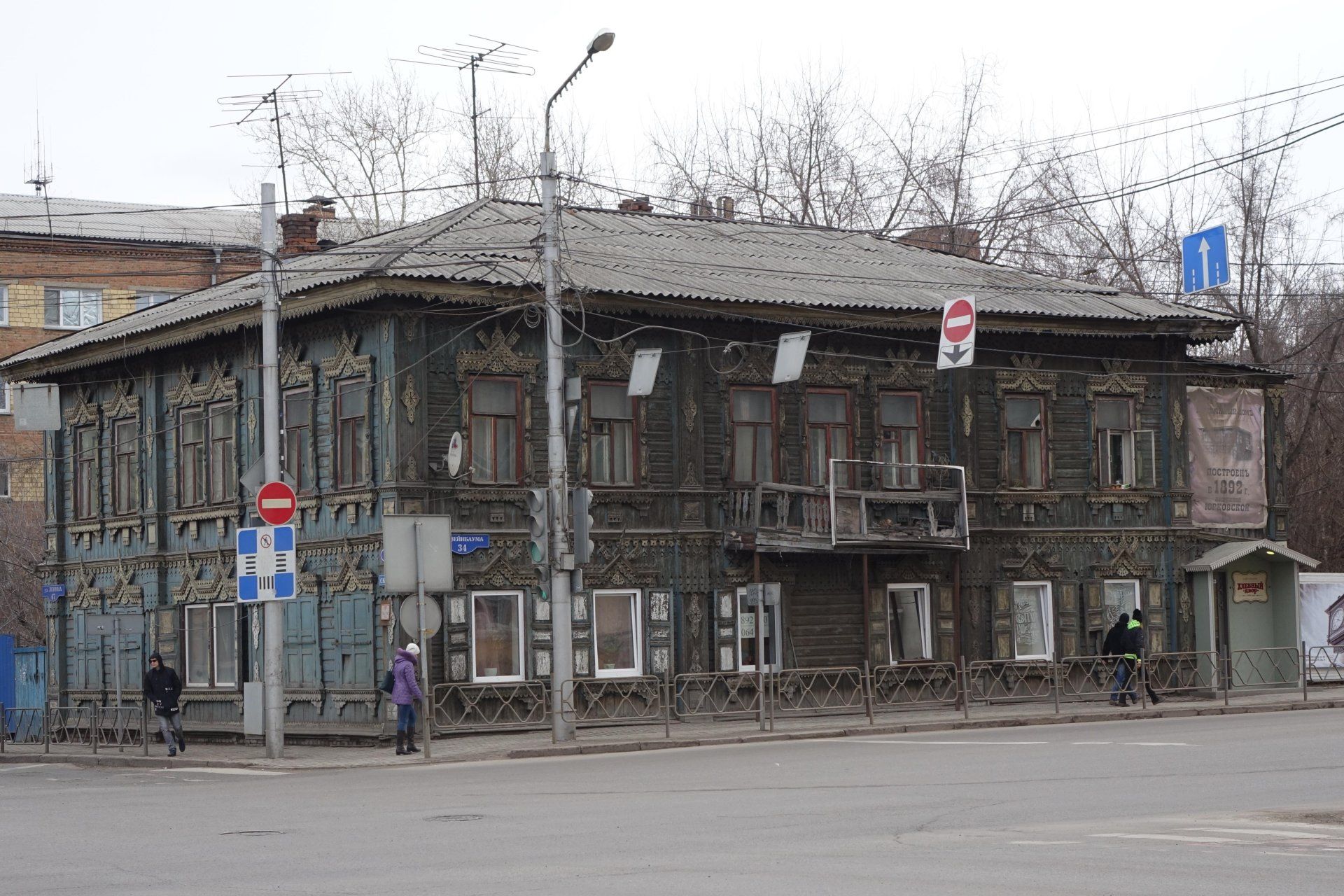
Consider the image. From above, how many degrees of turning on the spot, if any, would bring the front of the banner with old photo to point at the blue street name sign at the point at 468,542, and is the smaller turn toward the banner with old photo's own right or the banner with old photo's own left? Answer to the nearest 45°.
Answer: approximately 45° to the banner with old photo's own right

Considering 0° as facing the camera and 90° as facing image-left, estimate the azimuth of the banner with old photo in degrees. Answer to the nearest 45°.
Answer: approximately 0°

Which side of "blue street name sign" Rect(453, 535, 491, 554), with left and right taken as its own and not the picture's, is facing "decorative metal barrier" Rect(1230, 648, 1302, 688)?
left

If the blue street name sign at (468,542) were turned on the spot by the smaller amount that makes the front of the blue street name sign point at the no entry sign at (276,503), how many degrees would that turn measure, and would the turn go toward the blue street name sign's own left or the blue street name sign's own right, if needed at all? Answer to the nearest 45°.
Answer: approximately 45° to the blue street name sign's own right

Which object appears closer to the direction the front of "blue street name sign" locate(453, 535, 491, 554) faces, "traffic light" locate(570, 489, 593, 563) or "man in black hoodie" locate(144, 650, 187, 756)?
the traffic light

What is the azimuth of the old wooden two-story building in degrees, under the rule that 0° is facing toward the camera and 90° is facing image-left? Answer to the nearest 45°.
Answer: approximately 315°

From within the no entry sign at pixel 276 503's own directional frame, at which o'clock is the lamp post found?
The lamp post is roughly at 9 o'clock from the no entry sign.

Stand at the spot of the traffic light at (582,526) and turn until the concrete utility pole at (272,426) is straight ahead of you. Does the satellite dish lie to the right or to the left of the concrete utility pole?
right
